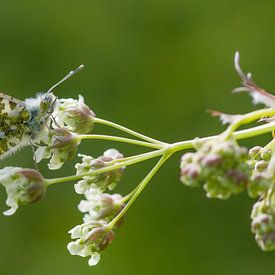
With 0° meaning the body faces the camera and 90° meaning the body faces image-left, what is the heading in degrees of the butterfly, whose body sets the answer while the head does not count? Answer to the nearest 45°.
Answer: approximately 270°
